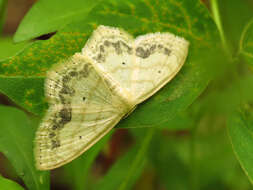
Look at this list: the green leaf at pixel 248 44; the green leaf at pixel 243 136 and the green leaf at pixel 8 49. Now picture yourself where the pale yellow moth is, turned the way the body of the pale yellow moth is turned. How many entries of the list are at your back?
1
